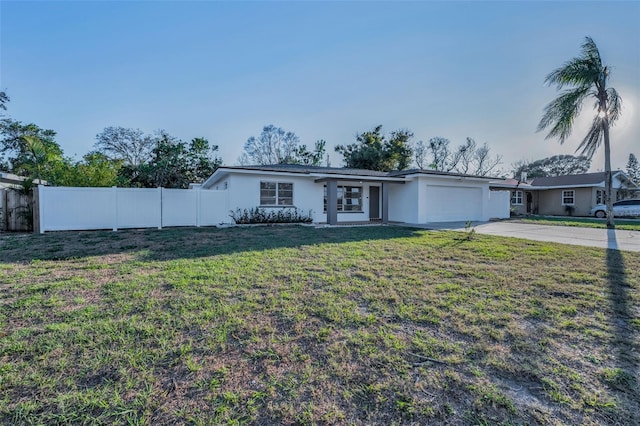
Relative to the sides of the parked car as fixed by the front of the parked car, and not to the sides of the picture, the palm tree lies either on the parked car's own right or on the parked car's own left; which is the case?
on the parked car's own left

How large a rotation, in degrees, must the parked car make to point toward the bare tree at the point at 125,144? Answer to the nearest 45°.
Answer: approximately 45° to its left

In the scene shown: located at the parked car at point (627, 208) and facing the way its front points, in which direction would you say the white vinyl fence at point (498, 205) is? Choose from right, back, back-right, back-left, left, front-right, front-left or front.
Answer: front-left

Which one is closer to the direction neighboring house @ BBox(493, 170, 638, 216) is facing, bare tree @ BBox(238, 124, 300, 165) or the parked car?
the parked car

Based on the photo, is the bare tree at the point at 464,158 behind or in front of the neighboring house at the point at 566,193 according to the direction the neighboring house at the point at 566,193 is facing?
behind

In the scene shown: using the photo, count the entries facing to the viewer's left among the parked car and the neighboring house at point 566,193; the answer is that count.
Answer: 1

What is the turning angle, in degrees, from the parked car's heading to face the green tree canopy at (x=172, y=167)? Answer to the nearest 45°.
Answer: approximately 45° to its left

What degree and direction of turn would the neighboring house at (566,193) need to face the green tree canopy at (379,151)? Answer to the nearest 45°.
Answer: approximately 90° to its right

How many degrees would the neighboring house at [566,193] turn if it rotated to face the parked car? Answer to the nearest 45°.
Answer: approximately 45° to its left

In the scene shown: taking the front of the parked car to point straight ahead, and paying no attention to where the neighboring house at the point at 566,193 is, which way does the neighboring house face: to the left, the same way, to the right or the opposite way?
to the left

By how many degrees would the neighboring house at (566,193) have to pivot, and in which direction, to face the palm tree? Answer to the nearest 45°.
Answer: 0° — it already faces it

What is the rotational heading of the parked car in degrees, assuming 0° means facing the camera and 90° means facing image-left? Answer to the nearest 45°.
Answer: approximately 90°

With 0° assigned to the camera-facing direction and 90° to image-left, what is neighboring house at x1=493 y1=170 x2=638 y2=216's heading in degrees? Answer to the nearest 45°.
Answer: approximately 0°

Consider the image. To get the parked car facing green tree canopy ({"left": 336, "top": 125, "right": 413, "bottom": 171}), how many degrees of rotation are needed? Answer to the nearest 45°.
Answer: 0° — it already faces it
